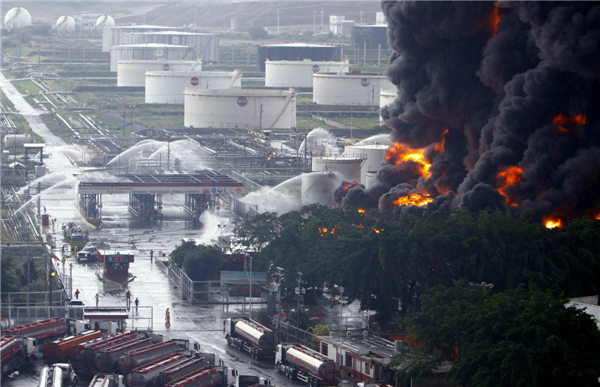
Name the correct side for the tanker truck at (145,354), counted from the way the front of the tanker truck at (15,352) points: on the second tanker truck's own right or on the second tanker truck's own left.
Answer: on the second tanker truck's own right

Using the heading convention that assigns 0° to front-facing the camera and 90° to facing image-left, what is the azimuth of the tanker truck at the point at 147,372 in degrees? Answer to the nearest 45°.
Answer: approximately 225°

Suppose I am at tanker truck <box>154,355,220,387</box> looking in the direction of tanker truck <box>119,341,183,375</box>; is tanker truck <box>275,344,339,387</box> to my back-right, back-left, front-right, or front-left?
back-right

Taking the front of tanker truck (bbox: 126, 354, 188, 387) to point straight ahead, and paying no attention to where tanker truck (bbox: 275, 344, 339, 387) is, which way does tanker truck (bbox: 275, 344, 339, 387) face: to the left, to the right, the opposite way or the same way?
to the left

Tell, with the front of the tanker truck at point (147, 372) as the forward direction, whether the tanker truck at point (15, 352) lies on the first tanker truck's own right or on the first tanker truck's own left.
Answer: on the first tanker truck's own left

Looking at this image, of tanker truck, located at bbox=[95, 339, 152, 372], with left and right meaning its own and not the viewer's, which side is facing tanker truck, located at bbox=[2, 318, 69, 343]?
left

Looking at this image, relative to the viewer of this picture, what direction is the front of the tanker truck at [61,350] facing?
facing away from the viewer and to the right of the viewer

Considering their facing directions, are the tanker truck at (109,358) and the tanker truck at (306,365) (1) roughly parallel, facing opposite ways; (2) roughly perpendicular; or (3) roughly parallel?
roughly perpendicular
